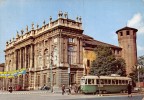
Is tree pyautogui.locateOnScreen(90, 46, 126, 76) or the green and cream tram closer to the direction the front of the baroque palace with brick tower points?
the green and cream tram

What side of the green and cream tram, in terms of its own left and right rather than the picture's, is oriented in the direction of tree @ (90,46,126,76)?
right

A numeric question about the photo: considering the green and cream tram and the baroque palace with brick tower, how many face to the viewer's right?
0

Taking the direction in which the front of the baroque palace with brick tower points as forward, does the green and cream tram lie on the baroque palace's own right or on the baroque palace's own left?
on the baroque palace's own left

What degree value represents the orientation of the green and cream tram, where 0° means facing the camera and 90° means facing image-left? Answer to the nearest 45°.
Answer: approximately 90°
